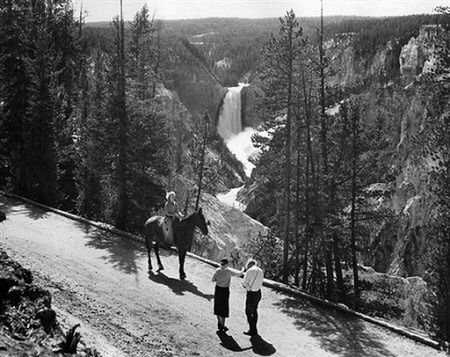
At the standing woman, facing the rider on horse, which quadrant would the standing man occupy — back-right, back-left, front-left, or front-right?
back-right

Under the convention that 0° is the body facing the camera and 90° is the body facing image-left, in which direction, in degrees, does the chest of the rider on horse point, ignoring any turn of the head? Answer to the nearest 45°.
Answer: approximately 315°

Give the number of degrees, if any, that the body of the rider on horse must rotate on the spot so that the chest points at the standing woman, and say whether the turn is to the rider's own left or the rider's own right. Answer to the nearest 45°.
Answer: approximately 45° to the rider's own right
